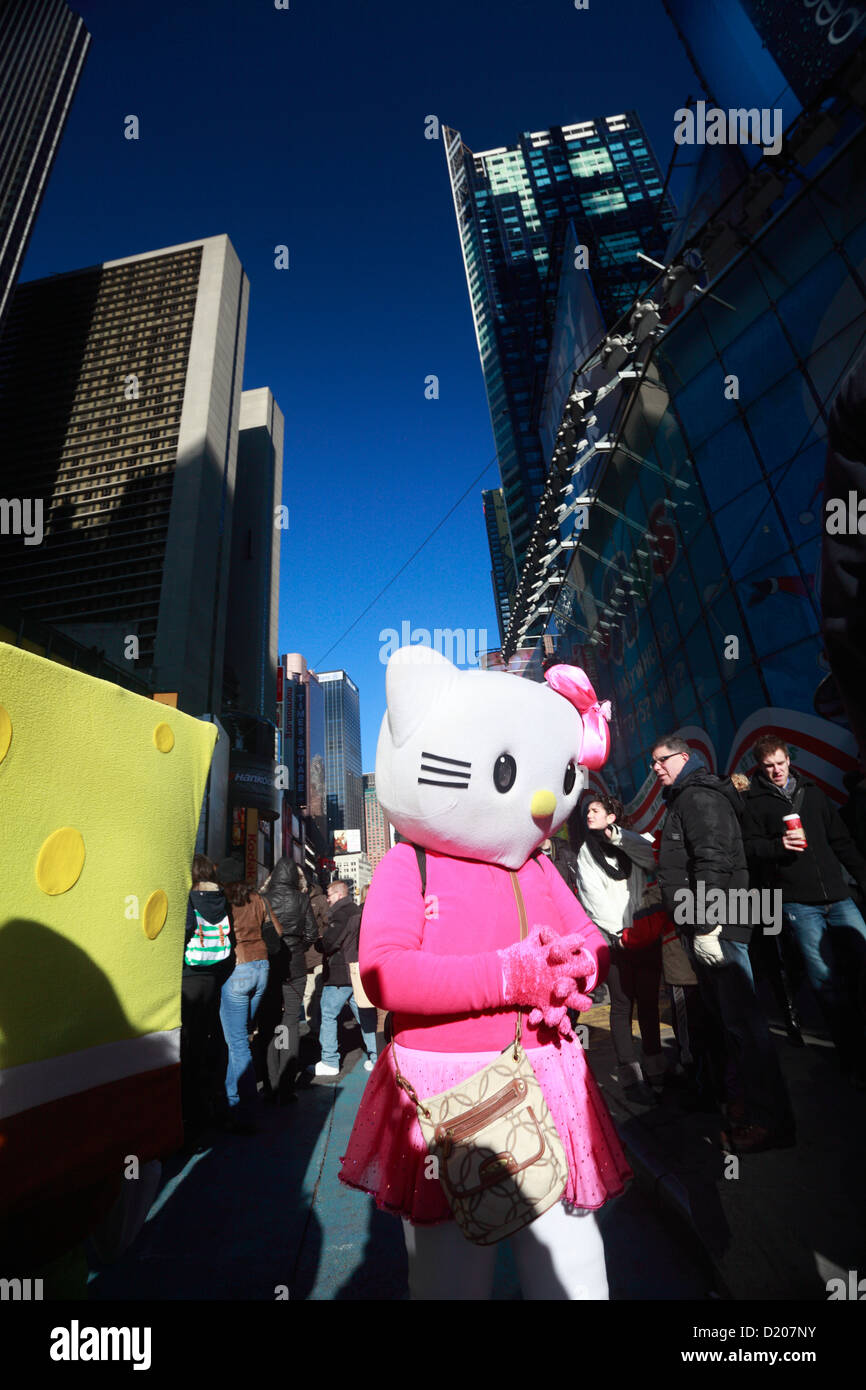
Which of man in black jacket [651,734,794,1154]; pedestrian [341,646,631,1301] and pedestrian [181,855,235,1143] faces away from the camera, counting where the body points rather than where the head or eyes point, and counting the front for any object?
pedestrian [181,855,235,1143]

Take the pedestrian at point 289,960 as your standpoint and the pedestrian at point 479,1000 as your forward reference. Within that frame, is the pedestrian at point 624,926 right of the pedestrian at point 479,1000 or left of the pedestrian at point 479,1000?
left

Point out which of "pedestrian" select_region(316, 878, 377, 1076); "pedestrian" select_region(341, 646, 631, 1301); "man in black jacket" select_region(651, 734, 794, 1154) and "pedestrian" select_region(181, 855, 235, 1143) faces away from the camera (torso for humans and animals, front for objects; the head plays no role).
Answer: "pedestrian" select_region(181, 855, 235, 1143)

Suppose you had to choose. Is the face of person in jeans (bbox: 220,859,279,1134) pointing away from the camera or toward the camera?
away from the camera

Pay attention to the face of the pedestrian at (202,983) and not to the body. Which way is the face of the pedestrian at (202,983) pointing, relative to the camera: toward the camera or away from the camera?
away from the camera

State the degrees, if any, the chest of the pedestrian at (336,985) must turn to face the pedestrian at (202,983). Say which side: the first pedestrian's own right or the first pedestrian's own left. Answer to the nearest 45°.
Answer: approximately 45° to the first pedestrian's own left

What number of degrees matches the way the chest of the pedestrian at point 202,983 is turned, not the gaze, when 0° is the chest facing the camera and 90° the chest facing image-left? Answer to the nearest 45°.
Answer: approximately 180°

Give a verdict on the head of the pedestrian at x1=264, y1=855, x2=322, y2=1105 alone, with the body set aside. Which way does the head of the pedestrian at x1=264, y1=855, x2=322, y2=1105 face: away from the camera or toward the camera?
away from the camera
